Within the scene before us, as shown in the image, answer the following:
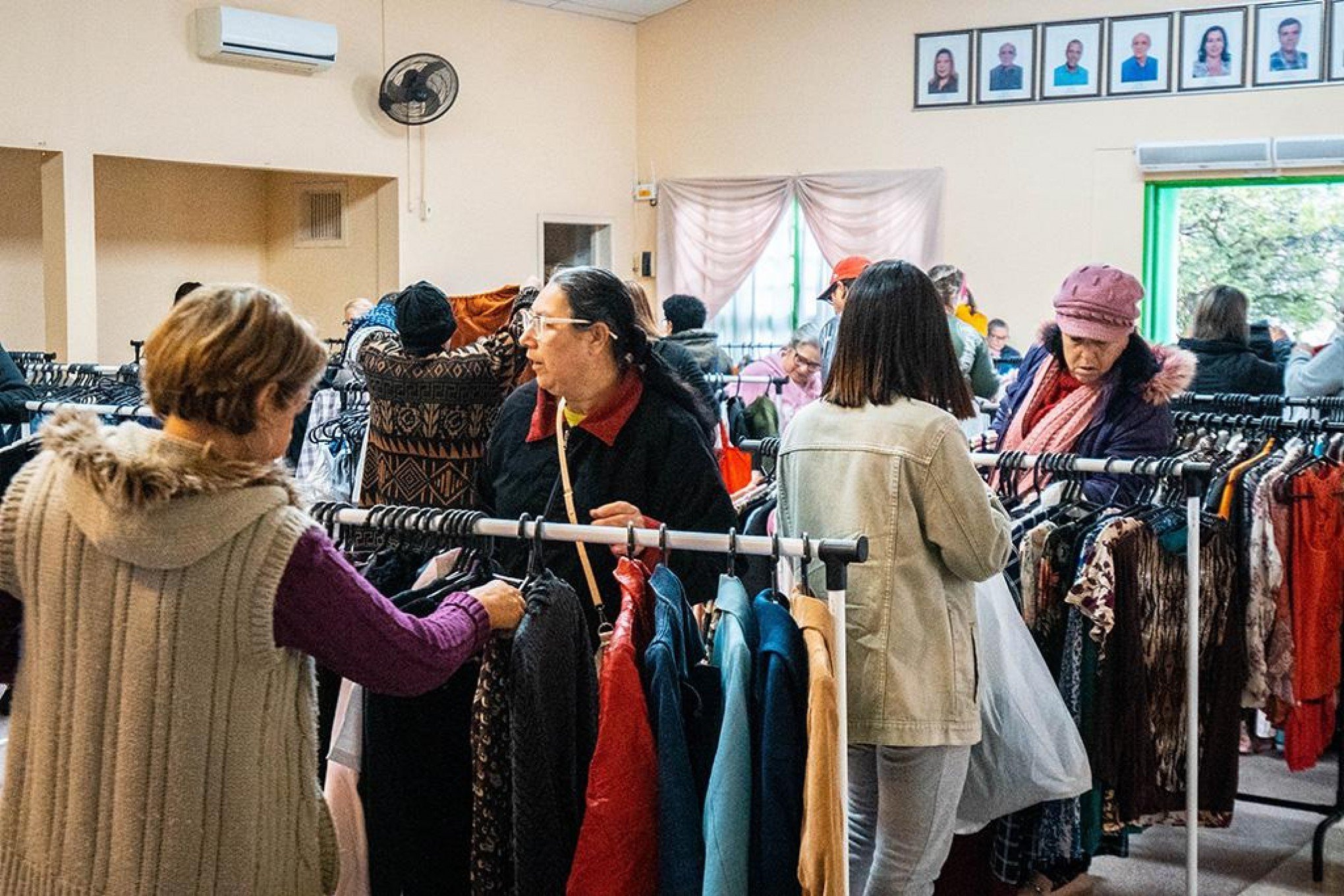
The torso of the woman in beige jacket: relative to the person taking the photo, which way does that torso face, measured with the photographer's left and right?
facing away from the viewer and to the right of the viewer

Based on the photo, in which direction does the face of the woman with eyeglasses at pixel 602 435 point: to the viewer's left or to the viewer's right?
to the viewer's left

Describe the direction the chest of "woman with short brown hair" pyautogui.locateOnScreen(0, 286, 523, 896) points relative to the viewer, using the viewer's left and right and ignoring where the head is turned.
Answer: facing away from the viewer and to the right of the viewer

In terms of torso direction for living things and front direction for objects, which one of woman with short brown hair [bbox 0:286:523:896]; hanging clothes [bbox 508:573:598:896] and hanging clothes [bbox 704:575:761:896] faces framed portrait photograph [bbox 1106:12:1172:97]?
the woman with short brown hair

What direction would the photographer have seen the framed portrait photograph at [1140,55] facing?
facing the viewer and to the left of the viewer

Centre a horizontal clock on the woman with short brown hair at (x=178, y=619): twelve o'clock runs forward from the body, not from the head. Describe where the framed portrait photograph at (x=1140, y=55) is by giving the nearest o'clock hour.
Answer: The framed portrait photograph is roughly at 12 o'clock from the woman with short brown hair.

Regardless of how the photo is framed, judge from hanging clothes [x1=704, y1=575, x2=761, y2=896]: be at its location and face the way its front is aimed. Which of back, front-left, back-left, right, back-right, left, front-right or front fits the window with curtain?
right

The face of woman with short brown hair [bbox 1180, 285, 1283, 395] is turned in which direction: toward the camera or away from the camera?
away from the camera

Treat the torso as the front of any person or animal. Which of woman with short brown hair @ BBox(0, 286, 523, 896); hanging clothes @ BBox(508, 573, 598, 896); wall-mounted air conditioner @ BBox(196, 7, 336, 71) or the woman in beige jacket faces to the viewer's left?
the hanging clothes

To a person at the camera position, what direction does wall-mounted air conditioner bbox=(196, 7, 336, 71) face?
facing the viewer and to the right of the viewer

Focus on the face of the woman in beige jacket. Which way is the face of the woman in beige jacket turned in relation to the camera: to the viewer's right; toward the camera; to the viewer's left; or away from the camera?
away from the camera

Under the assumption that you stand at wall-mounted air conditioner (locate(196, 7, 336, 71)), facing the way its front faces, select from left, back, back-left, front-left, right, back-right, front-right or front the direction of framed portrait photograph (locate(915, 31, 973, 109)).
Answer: front-left
